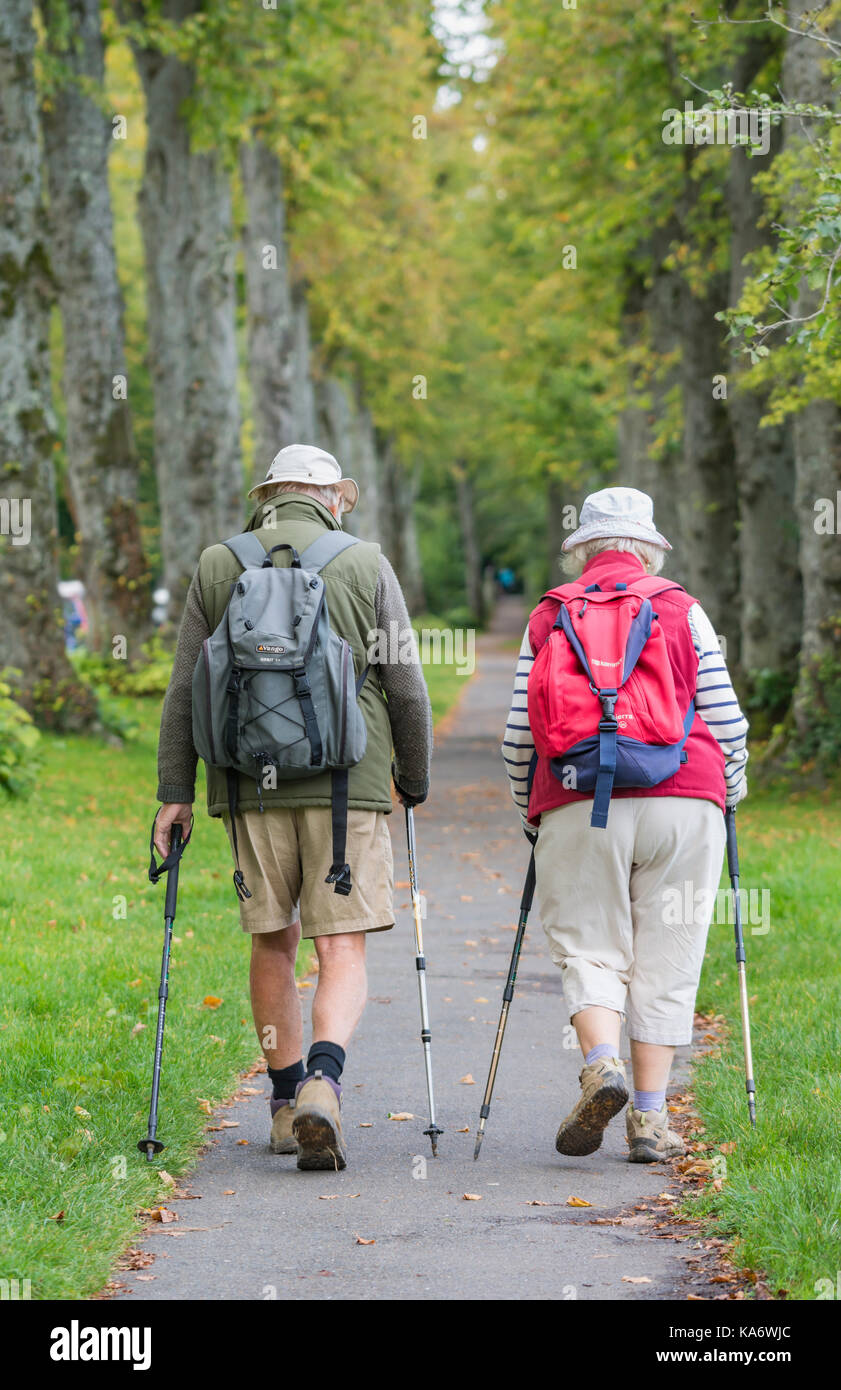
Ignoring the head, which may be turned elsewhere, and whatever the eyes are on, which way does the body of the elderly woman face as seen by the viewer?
away from the camera

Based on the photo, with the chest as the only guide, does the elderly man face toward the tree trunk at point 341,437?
yes

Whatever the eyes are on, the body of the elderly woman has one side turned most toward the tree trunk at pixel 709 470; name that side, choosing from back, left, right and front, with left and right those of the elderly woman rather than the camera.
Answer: front

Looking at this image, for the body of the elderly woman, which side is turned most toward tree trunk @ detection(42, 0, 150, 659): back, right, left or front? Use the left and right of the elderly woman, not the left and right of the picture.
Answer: front

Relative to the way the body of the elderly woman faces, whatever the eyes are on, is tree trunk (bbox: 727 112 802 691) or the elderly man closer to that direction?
the tree trunk

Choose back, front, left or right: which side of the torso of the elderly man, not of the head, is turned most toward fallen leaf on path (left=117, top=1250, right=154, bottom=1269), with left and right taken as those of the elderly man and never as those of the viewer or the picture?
back

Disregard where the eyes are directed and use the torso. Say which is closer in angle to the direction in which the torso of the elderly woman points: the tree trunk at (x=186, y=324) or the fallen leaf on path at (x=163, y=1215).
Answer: the tree trunk

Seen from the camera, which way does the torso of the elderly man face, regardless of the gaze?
away from the camera

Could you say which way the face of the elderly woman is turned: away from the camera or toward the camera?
away from the camera

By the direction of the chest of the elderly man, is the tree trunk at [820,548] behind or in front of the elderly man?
in front

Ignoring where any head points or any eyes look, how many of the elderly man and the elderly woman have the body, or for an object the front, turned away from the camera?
2

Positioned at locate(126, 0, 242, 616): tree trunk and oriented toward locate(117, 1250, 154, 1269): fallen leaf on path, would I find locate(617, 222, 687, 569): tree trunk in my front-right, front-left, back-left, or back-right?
back-left
